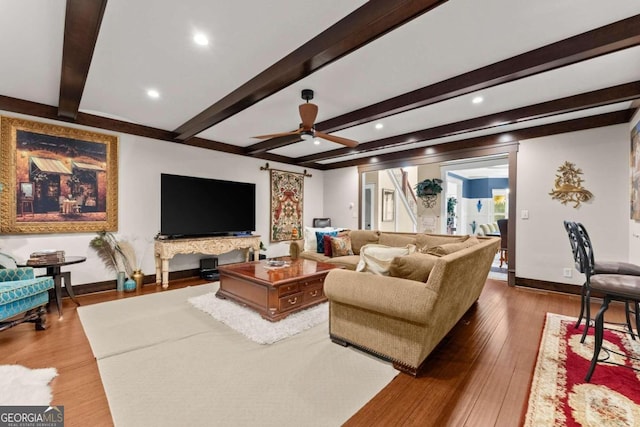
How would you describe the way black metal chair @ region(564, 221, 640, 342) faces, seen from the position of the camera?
facing to the right of the viewer

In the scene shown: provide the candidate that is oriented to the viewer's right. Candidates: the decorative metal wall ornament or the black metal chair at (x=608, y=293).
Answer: the black metal chair

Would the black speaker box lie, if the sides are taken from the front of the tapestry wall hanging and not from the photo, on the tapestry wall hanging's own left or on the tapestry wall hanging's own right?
on the tapestry wall hanging's own right

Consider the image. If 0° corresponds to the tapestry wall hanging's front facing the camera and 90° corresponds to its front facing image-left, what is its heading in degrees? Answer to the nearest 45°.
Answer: approximately 315°

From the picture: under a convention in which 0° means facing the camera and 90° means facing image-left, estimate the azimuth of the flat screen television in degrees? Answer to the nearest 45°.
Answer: approximately 315°

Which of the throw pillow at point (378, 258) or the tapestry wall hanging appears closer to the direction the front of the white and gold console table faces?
the throw pillow

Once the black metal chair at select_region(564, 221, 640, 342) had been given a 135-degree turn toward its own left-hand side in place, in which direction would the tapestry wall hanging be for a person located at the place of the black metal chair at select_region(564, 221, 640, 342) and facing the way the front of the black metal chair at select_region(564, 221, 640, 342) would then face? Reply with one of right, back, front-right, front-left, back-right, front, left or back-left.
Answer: front-left

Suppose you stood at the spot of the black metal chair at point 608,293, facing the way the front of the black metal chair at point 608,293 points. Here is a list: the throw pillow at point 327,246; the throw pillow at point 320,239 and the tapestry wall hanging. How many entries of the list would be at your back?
3
